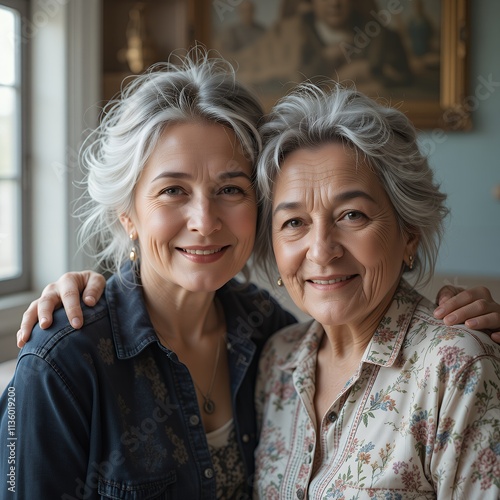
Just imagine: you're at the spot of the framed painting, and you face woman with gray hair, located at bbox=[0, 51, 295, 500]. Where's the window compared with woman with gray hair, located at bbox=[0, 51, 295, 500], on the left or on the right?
right

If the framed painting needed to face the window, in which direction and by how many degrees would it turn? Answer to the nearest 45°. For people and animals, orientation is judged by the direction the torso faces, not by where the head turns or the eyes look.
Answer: approximately 45° to its right

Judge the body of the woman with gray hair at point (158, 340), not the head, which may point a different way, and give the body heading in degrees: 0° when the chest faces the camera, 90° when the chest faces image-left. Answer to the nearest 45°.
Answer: approximately 315°

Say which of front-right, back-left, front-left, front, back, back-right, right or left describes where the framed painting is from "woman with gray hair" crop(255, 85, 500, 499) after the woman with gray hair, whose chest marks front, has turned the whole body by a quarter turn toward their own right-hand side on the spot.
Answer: front-right

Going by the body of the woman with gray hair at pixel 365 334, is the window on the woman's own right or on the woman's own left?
on the woman's own right
